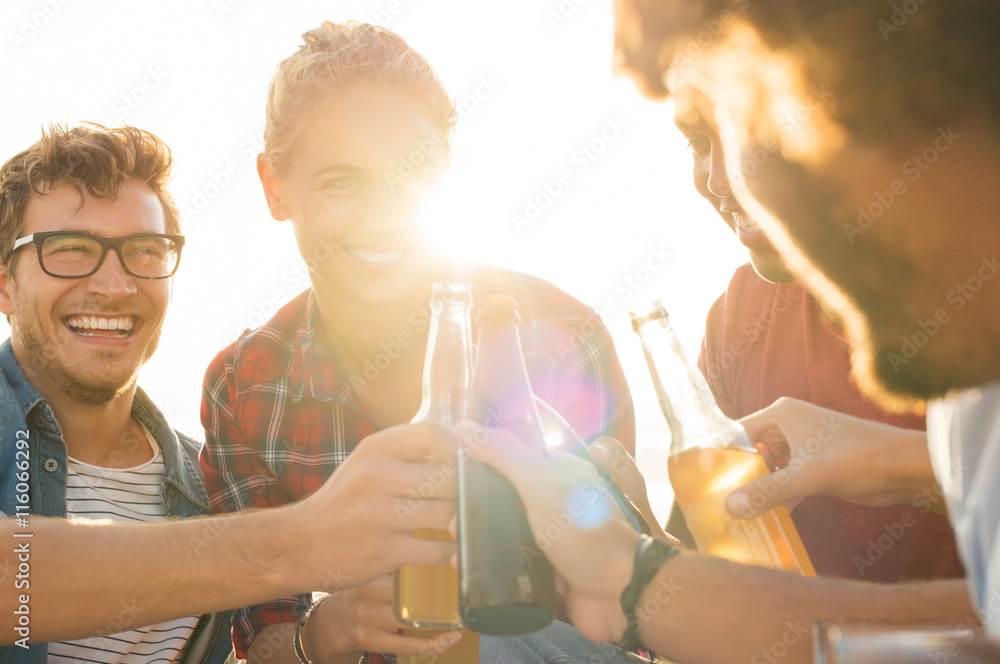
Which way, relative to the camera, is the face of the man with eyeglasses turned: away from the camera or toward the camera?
toward the camera

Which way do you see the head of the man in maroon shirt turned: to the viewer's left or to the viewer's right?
to the viewer's left

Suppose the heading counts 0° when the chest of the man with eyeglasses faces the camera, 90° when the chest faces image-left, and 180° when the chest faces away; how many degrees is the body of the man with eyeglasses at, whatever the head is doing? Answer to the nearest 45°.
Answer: approximately 315°
